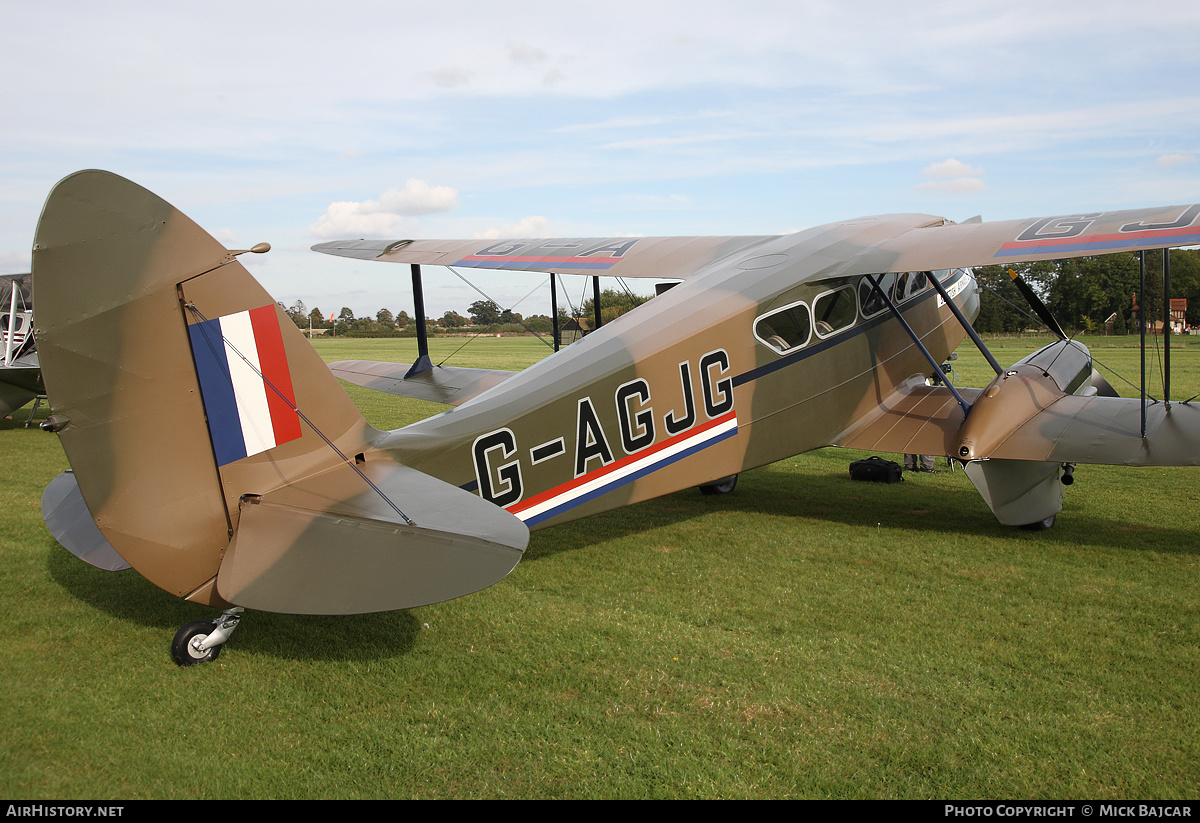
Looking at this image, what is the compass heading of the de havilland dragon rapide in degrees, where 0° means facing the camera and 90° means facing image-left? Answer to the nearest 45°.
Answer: approximately 225°

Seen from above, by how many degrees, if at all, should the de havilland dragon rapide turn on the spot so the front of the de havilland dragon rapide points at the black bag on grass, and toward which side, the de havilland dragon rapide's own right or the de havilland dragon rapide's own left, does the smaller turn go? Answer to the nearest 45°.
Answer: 0° — it already faces it
